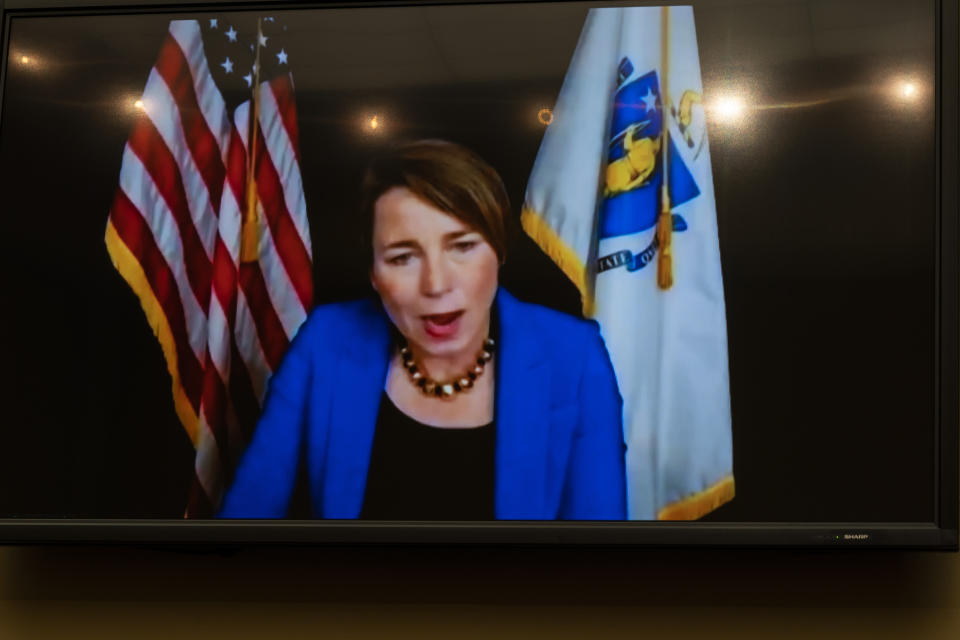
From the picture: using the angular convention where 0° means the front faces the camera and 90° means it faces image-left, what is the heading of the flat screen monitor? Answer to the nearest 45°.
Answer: approximately 0°
